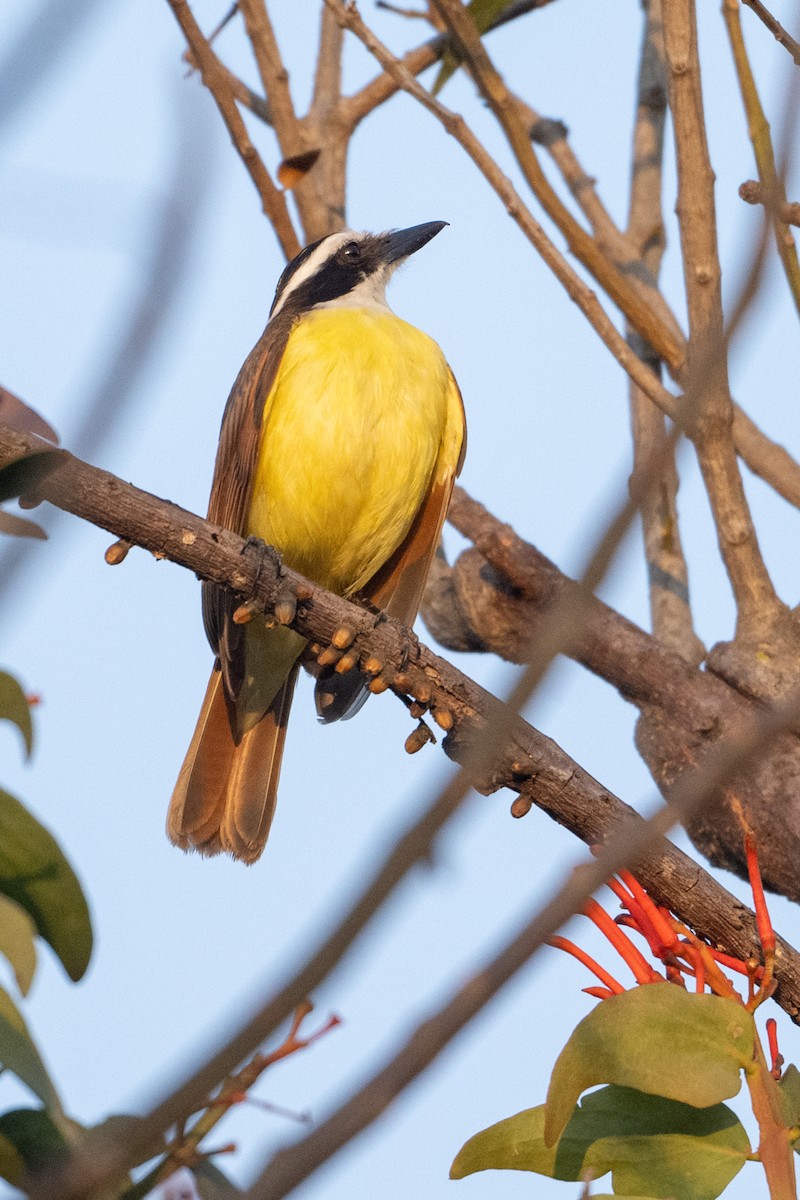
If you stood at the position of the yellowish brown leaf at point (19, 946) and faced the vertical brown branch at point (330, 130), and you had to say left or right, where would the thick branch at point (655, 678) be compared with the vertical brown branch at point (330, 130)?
right

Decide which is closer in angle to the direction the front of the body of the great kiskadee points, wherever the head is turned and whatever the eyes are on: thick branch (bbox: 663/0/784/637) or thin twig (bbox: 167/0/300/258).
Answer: the thick branch

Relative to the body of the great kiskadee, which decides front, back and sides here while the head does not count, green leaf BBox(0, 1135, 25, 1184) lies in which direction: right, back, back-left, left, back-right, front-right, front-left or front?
front-right

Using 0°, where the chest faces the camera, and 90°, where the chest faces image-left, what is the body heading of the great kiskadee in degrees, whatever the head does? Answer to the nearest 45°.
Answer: approximately 315°

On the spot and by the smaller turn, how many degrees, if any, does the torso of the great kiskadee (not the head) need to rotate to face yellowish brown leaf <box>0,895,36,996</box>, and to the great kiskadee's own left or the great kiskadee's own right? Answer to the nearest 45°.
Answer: approximately 45° to the great kiskadee's own right

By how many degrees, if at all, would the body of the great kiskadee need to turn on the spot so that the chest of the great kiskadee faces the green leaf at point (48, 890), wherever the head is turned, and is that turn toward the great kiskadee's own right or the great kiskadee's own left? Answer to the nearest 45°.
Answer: approximately 45° to the great kiskadee's own right
